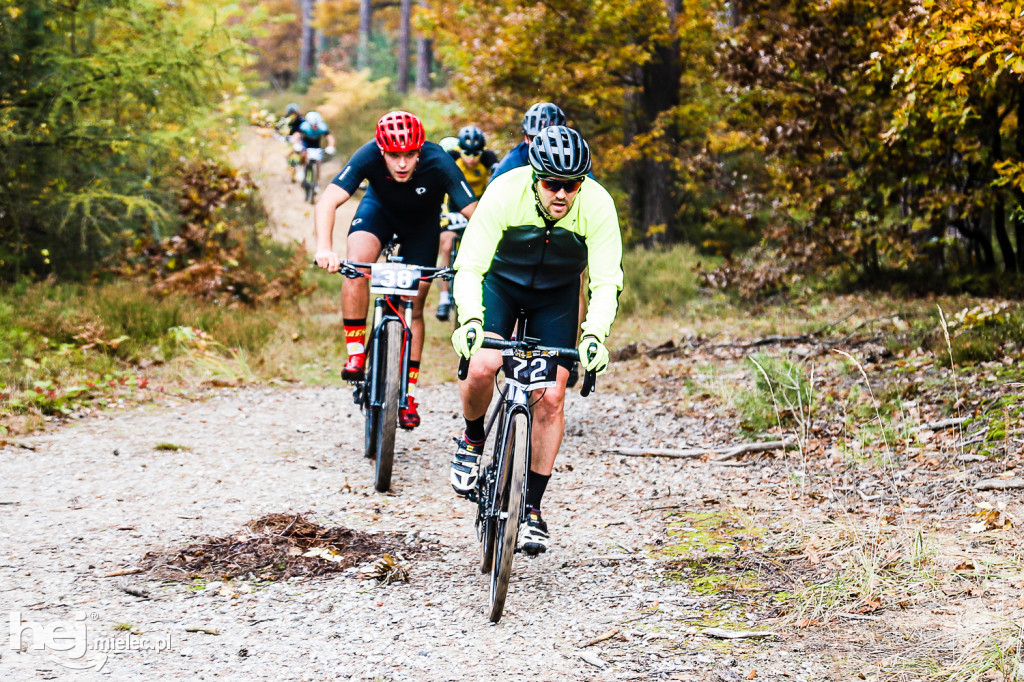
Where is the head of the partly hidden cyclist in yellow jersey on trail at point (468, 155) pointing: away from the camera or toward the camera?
toward the camera

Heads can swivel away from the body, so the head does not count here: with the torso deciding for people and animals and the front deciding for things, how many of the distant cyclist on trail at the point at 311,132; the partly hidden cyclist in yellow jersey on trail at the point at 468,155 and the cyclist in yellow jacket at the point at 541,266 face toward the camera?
3

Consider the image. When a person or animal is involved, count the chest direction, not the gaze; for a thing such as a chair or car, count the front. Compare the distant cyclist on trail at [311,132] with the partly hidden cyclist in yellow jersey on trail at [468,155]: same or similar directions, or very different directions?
same or similar directions

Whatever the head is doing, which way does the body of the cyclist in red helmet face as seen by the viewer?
toward the camera

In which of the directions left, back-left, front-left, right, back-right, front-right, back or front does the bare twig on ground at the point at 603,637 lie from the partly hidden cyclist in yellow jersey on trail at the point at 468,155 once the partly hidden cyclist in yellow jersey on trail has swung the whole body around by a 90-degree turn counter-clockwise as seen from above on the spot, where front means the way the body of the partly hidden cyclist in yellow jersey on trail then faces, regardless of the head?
right

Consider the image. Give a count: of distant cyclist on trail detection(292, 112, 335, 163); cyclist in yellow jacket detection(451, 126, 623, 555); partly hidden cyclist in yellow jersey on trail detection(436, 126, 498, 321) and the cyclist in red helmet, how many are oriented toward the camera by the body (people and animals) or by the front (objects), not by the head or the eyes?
4

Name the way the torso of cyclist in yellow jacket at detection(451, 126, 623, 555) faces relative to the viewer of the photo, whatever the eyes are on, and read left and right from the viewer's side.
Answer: facing the viewer

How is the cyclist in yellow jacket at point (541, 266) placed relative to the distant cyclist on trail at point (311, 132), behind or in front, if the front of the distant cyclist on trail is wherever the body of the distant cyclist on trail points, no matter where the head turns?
in front

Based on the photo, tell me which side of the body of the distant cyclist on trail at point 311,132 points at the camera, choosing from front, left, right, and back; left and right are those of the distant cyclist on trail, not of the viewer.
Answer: front

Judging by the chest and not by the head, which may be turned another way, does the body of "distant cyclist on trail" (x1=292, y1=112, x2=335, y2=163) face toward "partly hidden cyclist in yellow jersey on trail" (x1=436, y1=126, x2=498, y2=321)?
yes

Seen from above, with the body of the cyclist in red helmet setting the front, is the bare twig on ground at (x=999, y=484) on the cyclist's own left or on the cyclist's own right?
on the cyclist's own left
